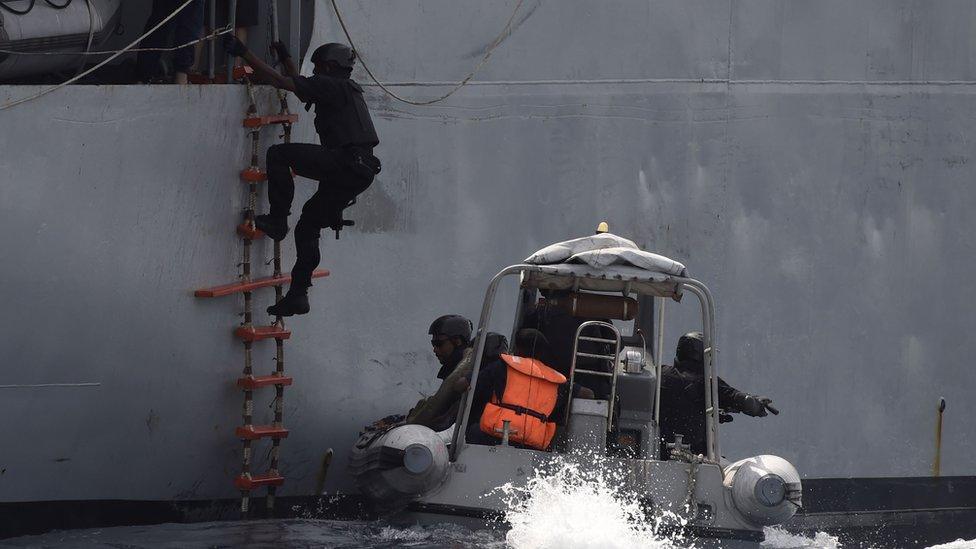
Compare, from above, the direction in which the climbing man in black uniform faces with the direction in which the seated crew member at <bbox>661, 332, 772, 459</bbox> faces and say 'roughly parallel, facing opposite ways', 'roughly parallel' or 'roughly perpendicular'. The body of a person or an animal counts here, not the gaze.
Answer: roughly perpendicular

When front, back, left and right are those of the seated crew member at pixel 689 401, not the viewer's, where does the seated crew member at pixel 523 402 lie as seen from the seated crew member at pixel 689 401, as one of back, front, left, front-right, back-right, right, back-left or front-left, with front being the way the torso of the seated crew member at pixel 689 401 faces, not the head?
back-left

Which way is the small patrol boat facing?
away from the camera

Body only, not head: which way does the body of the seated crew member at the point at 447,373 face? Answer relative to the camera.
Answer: to the viewer's left

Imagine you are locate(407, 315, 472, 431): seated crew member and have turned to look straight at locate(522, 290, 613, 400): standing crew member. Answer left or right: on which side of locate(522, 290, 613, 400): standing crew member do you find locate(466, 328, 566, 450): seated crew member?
right

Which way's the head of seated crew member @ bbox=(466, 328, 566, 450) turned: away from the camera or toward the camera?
away from the camera

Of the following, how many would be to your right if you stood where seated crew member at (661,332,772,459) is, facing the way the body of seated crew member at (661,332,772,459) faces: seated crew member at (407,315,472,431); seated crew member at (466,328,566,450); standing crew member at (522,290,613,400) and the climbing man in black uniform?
0

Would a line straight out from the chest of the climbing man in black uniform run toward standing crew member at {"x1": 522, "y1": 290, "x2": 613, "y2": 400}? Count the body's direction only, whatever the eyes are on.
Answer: no
